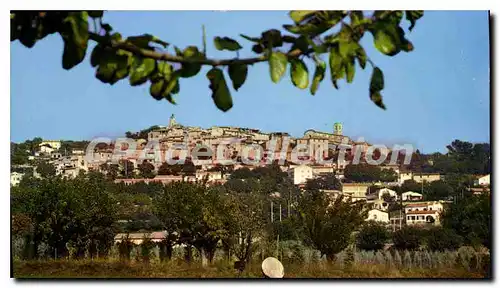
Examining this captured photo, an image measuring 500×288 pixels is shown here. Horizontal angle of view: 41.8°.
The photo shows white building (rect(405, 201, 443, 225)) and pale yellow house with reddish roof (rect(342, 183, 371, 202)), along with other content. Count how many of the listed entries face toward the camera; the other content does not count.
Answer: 2

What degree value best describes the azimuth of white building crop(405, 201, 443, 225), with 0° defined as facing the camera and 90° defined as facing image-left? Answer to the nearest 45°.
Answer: approximately 0°

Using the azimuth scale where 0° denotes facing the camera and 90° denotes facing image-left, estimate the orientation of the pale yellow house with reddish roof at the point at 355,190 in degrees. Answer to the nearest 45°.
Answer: approximately 0°

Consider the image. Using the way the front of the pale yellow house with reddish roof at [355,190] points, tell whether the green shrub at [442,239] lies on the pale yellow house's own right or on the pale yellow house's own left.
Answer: on the pale yellow house's own left

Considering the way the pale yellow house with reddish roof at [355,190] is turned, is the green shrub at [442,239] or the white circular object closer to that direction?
the white circular object

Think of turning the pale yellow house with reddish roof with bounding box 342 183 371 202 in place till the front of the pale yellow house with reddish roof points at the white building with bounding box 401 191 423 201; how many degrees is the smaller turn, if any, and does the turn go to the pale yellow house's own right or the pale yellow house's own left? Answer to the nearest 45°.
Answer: approximately 45° to the pale yellow house's own left
